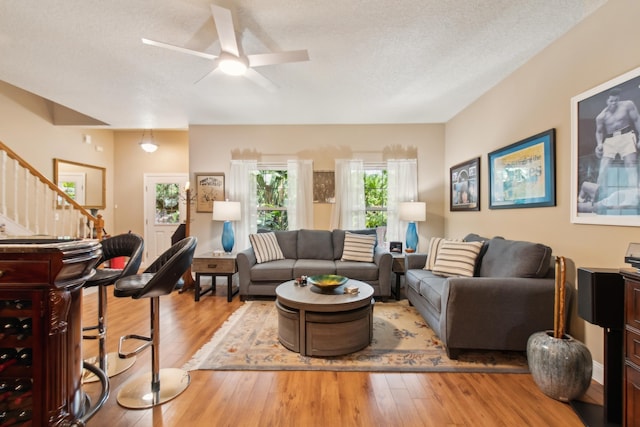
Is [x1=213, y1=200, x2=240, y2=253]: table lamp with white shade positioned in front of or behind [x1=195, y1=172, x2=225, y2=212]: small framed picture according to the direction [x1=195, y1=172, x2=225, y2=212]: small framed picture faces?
in front

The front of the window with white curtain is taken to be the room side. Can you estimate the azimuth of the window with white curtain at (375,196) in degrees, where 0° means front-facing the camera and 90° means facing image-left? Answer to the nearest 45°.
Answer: approximately 0°

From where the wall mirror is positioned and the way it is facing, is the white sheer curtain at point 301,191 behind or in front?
in front

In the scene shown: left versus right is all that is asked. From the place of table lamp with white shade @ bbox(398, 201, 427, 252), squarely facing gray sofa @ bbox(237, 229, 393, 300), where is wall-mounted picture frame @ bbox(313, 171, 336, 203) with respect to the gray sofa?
right

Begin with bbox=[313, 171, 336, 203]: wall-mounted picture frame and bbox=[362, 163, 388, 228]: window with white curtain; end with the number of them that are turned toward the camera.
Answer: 2

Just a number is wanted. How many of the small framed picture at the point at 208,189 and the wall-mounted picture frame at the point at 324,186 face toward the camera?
2

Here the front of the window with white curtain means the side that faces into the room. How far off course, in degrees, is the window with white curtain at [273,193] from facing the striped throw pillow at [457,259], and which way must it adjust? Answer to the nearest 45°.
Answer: approximately 45° to its left

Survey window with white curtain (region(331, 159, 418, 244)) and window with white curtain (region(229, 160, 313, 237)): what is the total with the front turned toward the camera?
2

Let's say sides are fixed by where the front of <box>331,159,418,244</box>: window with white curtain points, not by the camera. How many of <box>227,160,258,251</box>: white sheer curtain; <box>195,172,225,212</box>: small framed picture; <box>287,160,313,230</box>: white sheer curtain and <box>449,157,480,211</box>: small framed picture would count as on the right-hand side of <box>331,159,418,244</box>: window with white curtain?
3

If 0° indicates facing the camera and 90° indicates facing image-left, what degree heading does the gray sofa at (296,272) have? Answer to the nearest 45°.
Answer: approximately 0°

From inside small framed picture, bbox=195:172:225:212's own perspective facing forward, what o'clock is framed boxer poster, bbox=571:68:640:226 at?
The framed boxer poster is roughly at 11 o'clock from the small framed picture.

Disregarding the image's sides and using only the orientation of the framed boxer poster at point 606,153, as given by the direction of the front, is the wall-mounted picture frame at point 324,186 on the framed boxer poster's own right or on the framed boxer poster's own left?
on the framed boxer poster's own right

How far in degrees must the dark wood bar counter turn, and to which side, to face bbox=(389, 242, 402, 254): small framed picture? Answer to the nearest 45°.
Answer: approximately 90° to its left

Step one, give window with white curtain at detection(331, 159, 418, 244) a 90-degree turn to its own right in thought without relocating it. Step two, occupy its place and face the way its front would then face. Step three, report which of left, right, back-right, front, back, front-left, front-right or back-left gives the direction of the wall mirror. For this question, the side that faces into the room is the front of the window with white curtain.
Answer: front

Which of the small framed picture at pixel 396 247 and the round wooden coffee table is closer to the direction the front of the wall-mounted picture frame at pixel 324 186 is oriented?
the round wooden coffee table
